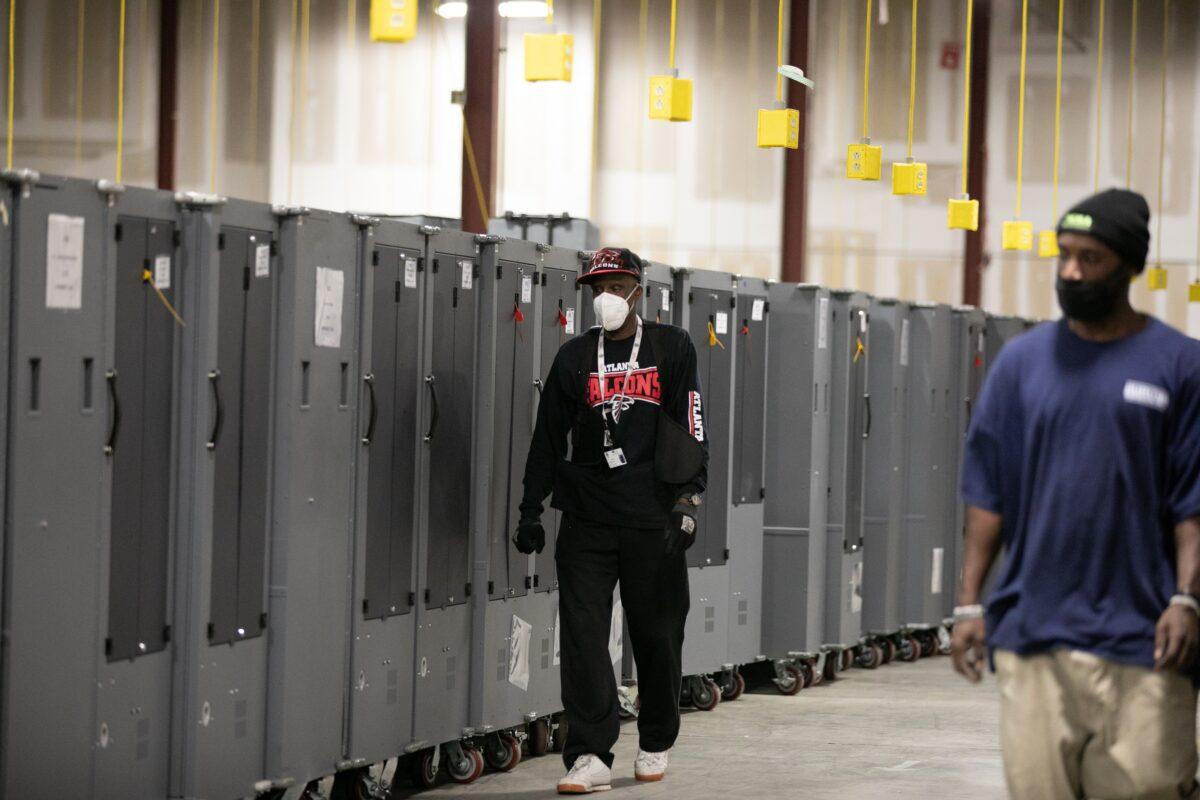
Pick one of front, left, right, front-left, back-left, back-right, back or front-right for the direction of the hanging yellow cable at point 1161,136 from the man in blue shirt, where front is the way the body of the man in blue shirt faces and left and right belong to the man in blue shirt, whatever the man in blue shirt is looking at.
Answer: back

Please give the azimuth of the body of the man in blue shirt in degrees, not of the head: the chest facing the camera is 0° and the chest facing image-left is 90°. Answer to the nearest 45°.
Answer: approximately 0°

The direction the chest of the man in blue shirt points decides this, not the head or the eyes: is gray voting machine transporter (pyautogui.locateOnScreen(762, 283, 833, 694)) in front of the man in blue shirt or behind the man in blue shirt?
behind

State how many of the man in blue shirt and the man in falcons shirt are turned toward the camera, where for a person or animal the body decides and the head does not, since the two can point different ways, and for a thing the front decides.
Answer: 2

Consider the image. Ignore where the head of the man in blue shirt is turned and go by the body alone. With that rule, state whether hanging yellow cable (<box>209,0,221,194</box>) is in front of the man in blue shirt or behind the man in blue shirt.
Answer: behind

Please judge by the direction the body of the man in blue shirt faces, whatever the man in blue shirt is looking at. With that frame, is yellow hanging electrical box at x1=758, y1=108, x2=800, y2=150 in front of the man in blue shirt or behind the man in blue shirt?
behind

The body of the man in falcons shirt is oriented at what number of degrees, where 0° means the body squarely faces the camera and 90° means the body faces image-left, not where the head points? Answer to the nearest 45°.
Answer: approximately 0°

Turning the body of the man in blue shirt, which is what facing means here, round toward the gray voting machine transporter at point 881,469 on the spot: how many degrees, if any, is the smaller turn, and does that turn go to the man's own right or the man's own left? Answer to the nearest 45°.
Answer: approximately 180°
